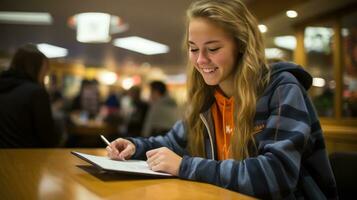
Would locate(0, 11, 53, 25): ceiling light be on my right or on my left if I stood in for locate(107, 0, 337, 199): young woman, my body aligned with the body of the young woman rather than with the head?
on my right

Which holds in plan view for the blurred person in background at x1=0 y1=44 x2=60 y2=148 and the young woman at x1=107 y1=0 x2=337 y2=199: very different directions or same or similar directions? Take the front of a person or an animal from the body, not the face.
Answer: very different directions

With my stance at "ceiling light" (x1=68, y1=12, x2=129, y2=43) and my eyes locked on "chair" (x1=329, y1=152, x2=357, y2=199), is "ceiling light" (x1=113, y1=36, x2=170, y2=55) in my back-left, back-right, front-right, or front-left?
back-left

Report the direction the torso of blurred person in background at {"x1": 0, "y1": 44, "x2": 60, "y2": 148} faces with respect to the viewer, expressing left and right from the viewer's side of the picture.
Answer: facing away from the viewer and to the right of the viewer

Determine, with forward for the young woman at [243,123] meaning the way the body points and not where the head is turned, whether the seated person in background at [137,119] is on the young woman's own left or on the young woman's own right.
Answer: on the young woman's own right
